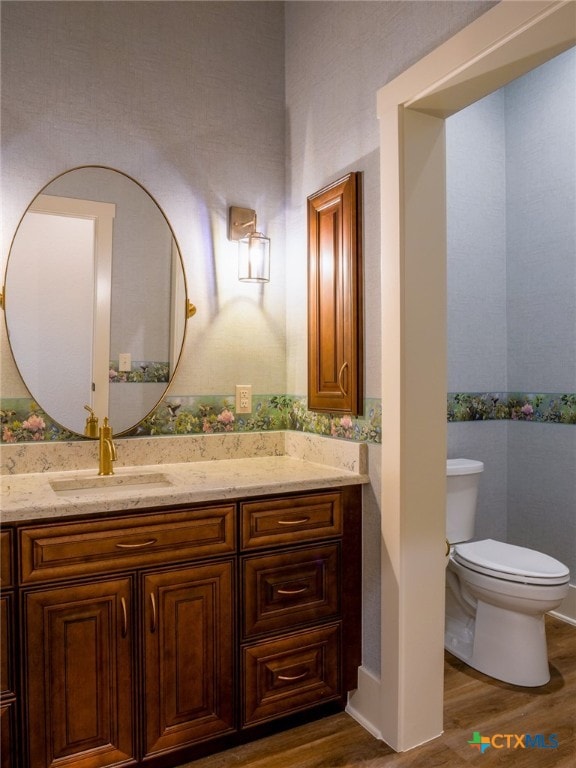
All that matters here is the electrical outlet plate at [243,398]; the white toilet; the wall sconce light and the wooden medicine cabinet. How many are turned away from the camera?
0

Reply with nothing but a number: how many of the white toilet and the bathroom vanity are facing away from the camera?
0

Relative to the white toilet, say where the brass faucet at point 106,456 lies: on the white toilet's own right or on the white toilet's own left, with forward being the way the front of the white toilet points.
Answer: on the white toilet's own right

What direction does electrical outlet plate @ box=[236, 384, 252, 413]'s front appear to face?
toward the camera

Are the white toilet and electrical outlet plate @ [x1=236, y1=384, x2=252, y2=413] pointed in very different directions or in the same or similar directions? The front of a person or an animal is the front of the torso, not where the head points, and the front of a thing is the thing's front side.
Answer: same or similar directions

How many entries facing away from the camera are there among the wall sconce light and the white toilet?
0

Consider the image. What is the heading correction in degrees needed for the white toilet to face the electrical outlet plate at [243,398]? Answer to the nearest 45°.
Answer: approximately 135° to its right

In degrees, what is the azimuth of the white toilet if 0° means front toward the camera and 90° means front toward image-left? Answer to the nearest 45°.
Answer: approximately 315°
